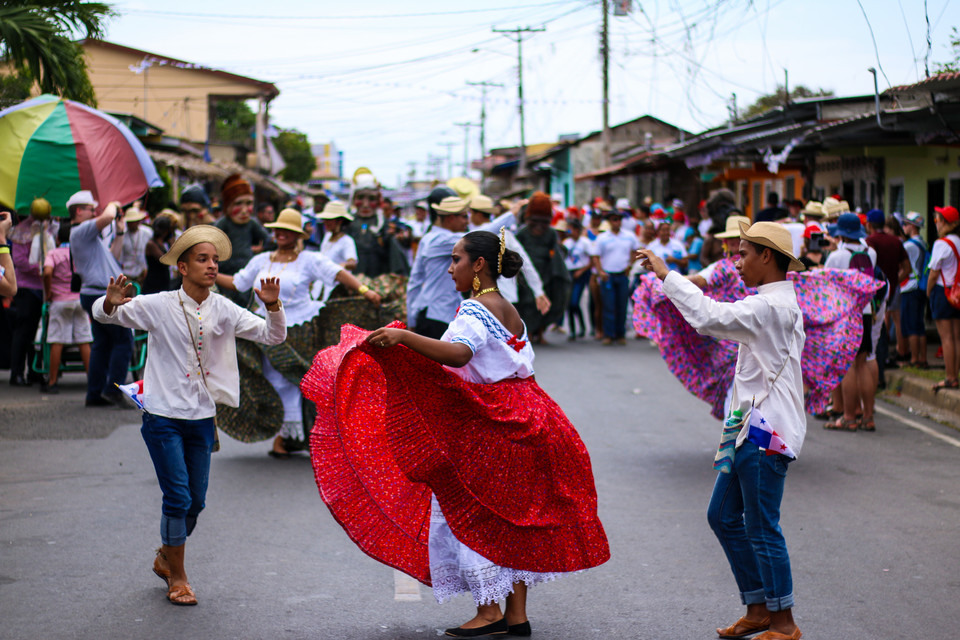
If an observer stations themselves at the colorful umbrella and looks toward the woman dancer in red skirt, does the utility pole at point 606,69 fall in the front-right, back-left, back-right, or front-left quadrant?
back-left

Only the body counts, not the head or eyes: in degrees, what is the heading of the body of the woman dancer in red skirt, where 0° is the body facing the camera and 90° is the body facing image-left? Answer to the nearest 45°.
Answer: approximately 90°

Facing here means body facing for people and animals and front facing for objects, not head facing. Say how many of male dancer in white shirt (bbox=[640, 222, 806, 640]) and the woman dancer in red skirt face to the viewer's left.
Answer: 2

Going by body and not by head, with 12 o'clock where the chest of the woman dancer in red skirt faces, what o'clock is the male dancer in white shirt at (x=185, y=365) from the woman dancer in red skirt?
The male dancer in white shirt is roughly at 1 o'clock from the woman dancer in red skirt.

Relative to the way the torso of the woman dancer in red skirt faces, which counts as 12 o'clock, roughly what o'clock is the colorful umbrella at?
The colorful umbrella is roughly at 2 o'clock from the woman dancer in red skirt.

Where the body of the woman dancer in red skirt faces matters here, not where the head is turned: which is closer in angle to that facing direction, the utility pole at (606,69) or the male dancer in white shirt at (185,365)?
the male dancer in white shirt

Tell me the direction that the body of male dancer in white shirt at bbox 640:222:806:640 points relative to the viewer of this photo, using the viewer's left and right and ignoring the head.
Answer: facing to the left of the viewer

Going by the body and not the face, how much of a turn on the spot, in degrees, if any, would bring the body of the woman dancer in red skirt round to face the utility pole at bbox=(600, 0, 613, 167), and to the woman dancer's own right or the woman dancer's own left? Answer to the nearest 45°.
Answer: approximately 90° to the woman dancer's own right

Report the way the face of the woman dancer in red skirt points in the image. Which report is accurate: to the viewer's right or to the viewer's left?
to the viewer's left

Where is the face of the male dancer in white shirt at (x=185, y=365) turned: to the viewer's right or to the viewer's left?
to the viewer's right

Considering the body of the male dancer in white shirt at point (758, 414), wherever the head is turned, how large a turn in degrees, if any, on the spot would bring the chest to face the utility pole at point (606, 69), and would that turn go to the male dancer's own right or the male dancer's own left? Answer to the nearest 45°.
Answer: approximately 90° to the male dancer's own right

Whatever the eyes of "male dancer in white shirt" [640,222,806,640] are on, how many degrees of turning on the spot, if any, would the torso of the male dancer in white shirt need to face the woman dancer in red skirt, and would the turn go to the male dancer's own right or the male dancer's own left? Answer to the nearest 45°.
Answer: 0° — they already face them
